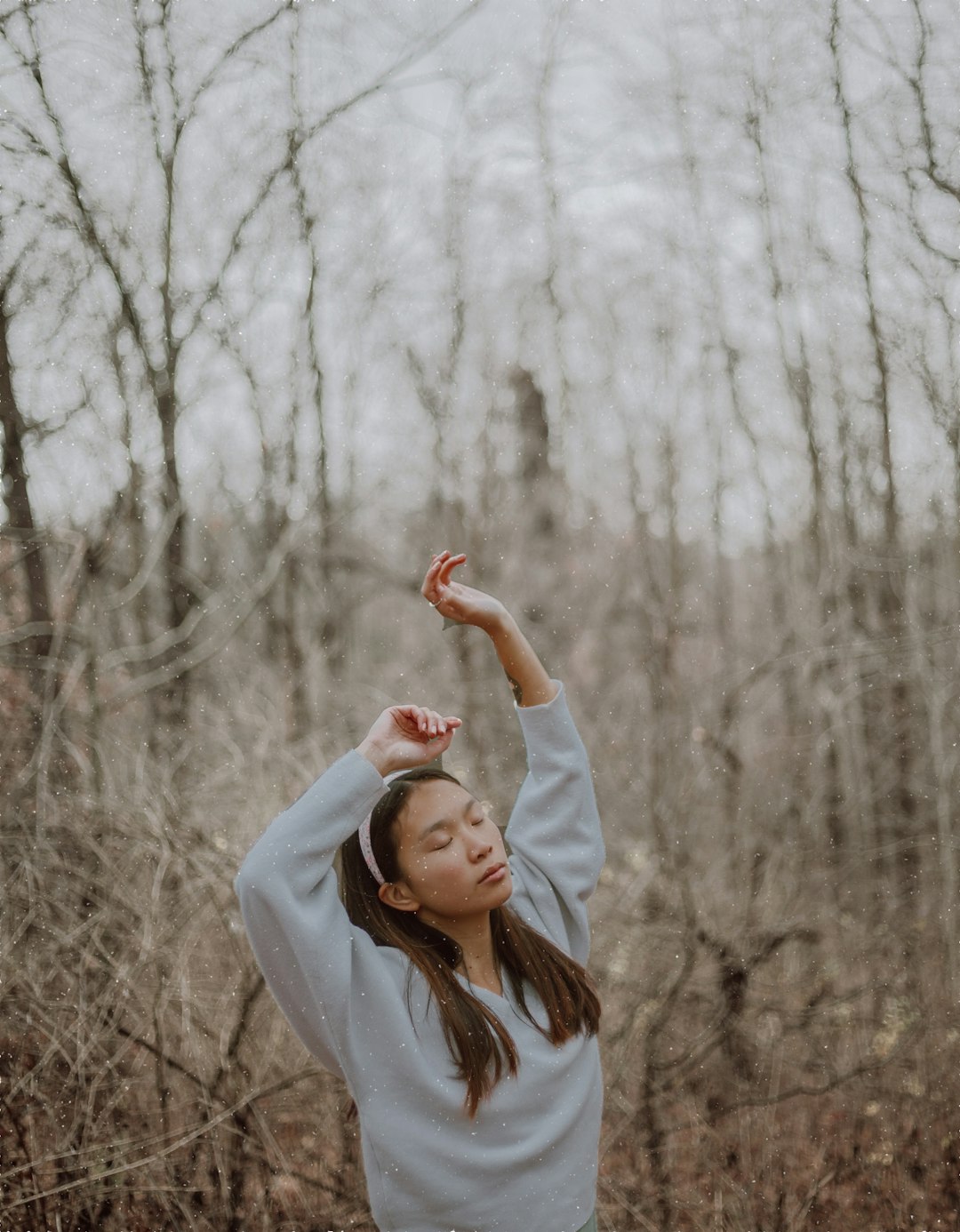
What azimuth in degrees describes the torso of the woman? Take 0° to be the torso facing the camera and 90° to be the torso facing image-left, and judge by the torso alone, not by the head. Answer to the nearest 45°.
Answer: approximately 315°

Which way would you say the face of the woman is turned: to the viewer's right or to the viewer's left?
to the viewer's right
